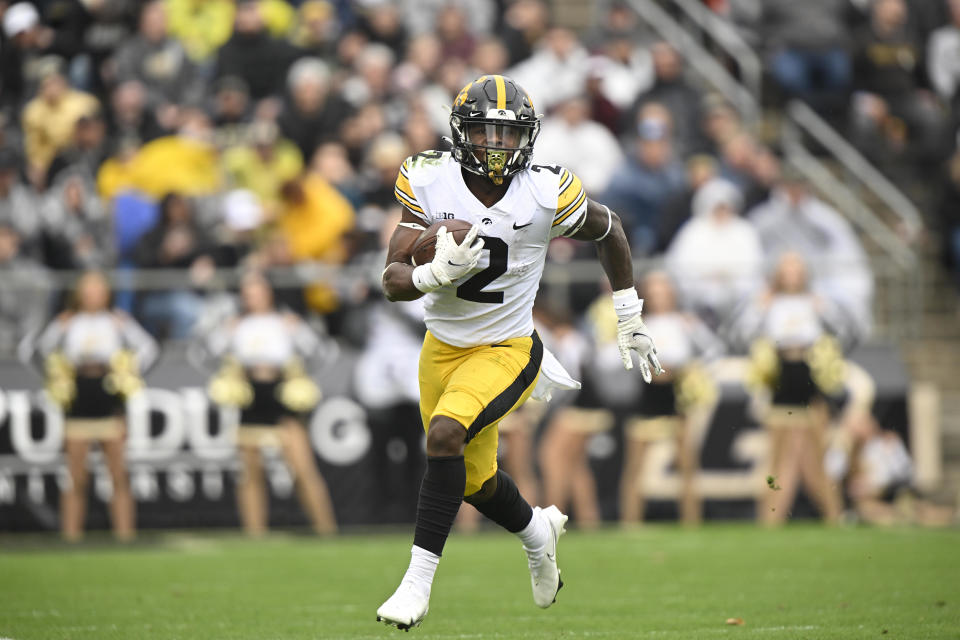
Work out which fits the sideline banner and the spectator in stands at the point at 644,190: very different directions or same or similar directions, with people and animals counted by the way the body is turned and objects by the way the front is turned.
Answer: same or similar directions

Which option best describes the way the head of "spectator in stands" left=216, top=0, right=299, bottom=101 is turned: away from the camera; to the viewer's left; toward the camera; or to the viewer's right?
toward the camera

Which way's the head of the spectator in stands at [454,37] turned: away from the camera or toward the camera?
toward the camera

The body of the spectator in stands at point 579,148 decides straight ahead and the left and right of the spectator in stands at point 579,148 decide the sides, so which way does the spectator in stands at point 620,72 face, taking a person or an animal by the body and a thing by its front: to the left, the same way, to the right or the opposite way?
the same way

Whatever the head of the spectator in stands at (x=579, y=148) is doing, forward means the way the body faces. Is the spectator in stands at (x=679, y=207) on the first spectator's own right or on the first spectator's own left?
on the first spectator's own left

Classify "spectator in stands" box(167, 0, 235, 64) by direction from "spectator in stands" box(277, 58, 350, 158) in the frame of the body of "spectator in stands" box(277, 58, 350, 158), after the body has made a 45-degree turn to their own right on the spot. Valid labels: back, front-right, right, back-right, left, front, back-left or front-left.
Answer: right

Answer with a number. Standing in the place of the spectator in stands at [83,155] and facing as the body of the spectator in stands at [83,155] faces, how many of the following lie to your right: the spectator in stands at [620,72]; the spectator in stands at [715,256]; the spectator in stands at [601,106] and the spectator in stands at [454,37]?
0

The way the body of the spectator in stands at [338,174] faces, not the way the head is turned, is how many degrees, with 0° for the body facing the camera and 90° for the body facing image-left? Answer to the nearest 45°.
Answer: approximately 0°

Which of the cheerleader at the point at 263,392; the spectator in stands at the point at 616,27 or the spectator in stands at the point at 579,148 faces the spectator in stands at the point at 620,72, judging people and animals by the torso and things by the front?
the spectator in stands at the point at 616,27

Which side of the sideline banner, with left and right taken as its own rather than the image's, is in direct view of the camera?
front

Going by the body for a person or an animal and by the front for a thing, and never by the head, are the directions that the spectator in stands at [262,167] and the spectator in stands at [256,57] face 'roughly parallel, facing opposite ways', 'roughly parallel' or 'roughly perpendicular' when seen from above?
roughly parallel

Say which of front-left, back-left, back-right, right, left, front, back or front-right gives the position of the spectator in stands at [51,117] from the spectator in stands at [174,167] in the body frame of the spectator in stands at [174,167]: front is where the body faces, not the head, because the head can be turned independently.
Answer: right

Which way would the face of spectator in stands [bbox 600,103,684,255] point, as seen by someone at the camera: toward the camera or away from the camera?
toward the camera

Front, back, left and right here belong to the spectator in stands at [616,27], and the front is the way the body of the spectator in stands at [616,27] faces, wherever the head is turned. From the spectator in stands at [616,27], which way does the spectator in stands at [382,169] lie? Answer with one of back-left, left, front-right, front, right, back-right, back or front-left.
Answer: front-right

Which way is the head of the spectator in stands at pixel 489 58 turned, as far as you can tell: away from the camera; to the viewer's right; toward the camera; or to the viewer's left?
toward the camera

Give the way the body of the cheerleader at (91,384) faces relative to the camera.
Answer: toward the camera

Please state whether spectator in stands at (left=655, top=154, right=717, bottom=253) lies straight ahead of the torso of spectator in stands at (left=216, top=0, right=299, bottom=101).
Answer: no
